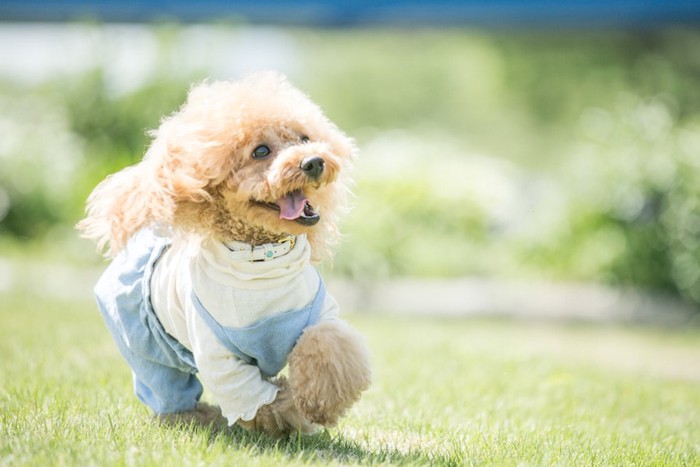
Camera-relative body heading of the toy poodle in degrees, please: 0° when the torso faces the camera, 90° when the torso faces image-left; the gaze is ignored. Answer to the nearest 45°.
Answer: approximately 315°
